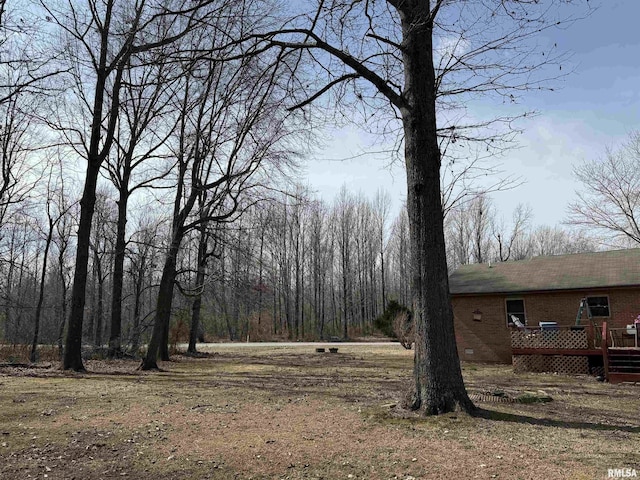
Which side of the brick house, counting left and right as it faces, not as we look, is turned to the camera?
back

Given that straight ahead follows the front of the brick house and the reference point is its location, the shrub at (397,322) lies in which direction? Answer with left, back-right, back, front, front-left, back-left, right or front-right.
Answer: front-left
